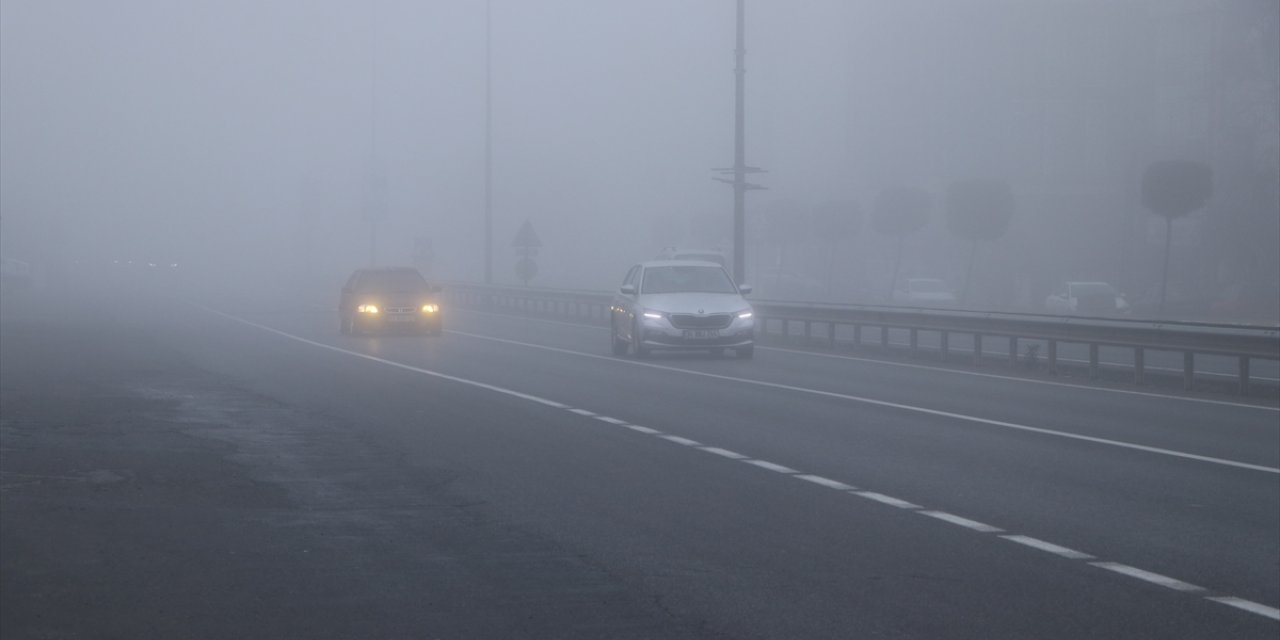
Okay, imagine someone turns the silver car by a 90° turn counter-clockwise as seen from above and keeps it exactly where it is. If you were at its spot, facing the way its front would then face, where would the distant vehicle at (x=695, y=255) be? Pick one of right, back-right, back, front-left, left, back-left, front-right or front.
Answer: left

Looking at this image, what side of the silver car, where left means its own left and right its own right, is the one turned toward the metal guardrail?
left

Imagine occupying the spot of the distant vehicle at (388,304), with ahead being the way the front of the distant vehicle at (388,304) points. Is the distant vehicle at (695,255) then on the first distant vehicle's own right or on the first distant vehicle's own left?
on the first distant vehicle's own left

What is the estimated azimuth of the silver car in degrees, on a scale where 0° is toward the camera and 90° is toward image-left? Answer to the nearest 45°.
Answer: approximately 0°

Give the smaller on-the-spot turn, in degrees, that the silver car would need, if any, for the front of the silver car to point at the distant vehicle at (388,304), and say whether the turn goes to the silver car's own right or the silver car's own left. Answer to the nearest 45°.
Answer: approximately 135° to the silver car's own right

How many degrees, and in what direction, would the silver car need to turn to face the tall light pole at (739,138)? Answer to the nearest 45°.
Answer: approximately 180°

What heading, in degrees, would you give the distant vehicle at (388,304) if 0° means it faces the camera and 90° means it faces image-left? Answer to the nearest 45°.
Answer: approximately 0°
